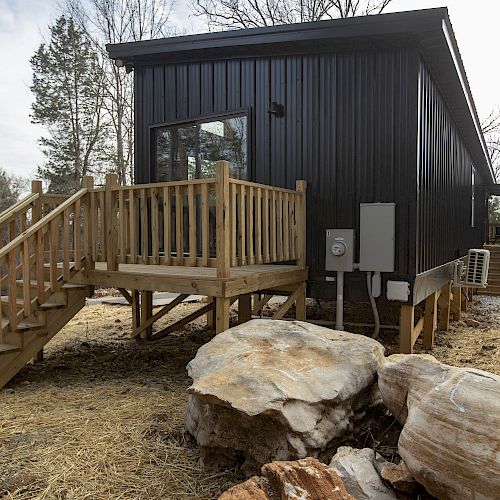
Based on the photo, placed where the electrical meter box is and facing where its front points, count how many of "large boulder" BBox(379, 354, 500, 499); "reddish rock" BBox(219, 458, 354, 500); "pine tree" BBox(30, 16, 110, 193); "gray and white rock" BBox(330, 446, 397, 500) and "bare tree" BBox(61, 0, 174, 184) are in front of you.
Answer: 3

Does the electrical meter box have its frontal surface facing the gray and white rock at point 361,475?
yes

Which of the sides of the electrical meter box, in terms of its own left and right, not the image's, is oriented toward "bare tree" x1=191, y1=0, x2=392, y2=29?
back

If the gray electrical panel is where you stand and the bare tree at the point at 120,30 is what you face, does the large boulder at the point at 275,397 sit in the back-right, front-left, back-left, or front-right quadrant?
back-left

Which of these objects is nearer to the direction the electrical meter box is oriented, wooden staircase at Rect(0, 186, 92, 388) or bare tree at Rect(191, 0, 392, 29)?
the wooden staircase

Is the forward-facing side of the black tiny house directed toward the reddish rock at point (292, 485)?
yes
